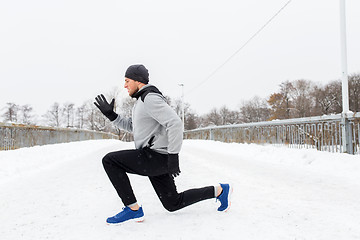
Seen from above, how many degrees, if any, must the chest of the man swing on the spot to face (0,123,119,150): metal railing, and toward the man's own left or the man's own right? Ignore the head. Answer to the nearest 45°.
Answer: approximately 45° to the man's own right

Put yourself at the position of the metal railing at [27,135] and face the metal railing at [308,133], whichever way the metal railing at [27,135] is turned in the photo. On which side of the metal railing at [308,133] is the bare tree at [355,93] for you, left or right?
left

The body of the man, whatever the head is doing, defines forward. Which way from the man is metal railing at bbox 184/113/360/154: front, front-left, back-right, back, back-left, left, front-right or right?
back-right

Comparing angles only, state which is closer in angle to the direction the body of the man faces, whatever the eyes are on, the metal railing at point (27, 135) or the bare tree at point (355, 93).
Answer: the metal railing

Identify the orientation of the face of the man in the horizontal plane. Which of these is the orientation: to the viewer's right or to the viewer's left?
to the viewer's left

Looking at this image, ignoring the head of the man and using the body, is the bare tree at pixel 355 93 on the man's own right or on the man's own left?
on the man's own right

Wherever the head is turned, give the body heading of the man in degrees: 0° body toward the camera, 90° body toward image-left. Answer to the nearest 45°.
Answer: approximately 90°
